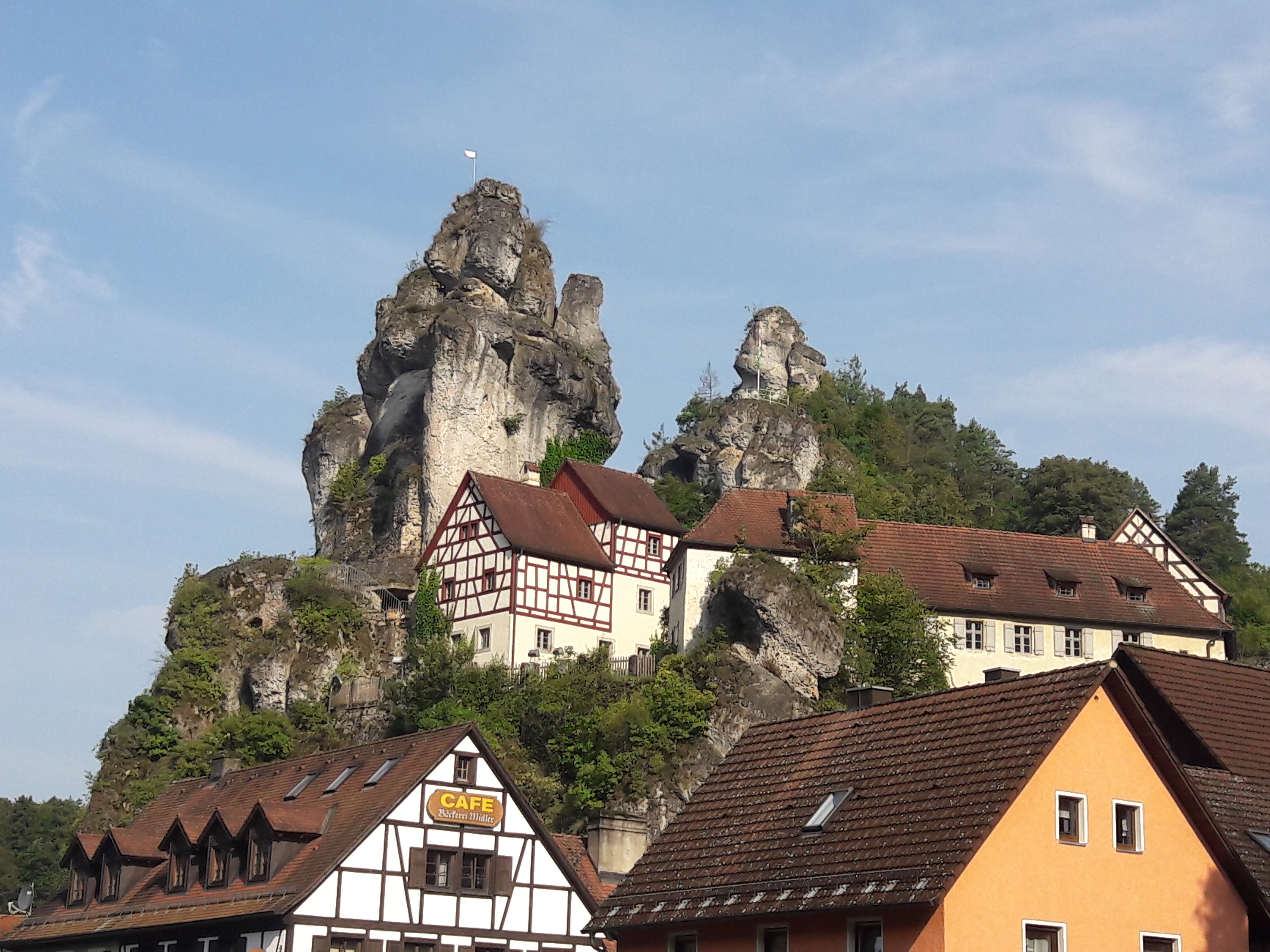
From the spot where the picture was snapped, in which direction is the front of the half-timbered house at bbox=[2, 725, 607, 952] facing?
facing the viewer and to the right of the viewer
